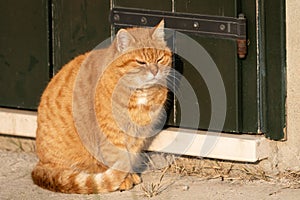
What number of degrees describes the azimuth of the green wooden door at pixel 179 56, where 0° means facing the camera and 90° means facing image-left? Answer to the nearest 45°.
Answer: approximately 0°

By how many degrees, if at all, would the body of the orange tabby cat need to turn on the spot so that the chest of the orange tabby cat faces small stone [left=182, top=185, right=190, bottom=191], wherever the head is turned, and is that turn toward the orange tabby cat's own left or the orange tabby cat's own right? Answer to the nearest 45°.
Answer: approximately 45° to the orange tabby cat's own left
